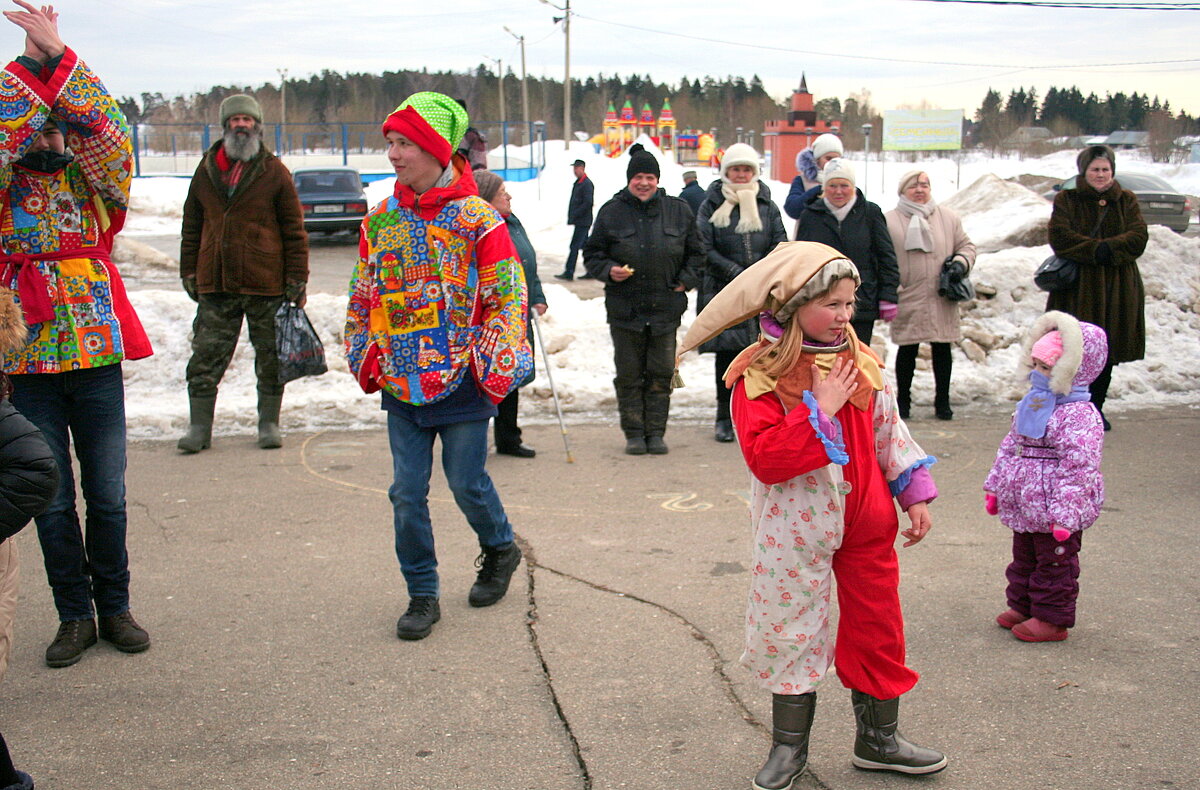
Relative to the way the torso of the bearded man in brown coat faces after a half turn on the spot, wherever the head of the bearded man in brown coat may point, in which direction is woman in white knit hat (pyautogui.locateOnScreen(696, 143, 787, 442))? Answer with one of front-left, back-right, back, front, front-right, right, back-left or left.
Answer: right

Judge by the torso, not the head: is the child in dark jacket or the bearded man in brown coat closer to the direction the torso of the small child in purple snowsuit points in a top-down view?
the child in dark jacket

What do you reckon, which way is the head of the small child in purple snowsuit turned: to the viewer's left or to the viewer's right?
to the viewer's left

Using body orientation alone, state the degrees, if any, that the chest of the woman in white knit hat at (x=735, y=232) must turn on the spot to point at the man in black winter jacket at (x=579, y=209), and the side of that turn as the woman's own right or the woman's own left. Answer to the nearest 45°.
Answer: approximately 180°

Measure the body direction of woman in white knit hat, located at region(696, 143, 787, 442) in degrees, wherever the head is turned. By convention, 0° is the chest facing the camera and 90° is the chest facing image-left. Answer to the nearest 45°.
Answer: approximately 0°

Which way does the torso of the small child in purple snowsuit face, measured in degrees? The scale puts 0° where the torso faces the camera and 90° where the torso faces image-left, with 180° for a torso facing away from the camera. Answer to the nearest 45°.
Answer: approximately 45°

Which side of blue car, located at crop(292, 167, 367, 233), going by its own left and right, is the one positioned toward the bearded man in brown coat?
back

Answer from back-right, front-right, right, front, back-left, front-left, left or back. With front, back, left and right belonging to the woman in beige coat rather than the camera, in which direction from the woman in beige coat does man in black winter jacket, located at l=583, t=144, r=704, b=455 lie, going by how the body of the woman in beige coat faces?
front-right
